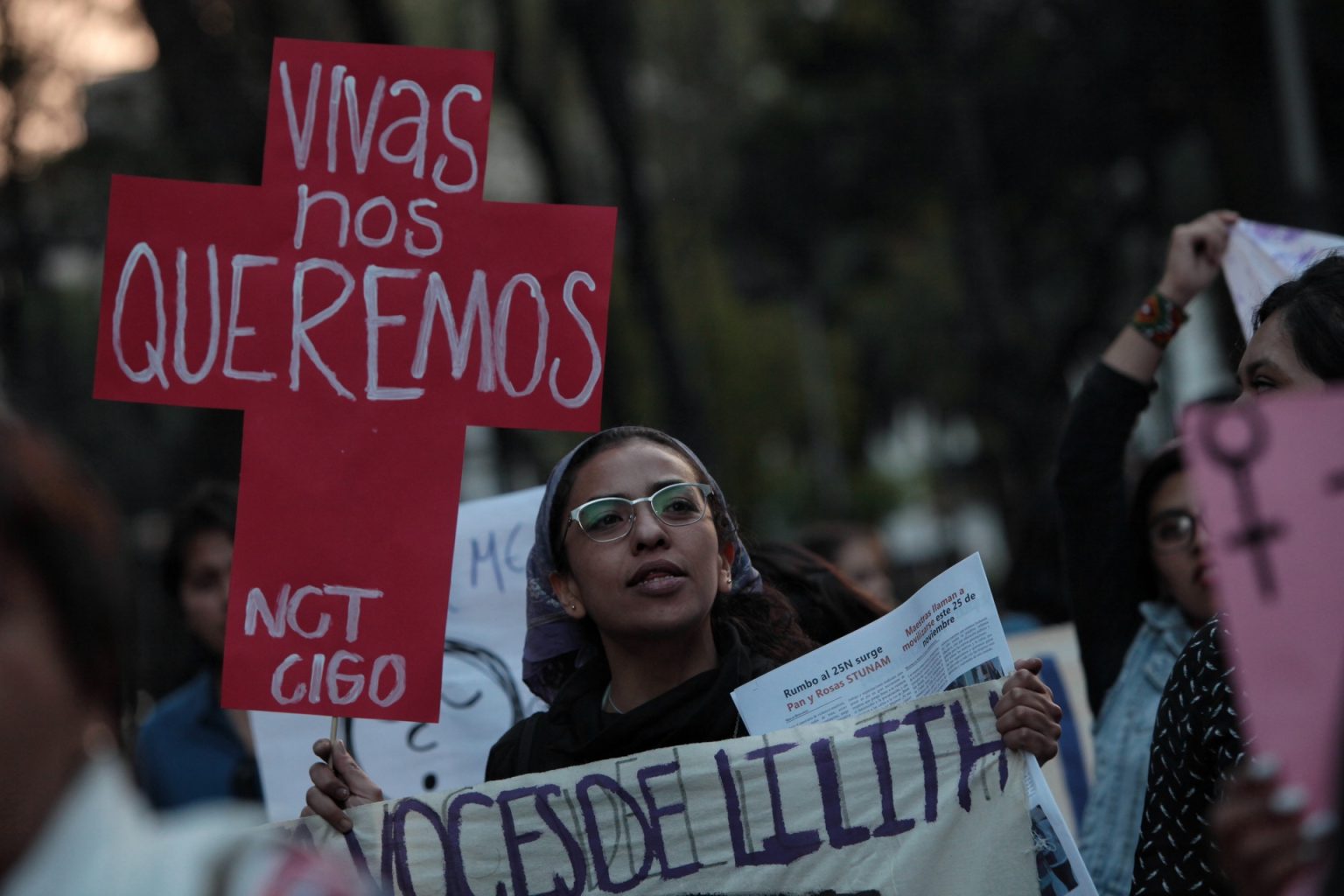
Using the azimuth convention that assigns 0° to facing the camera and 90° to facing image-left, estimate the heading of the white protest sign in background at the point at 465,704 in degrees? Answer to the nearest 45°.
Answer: approximately 0°

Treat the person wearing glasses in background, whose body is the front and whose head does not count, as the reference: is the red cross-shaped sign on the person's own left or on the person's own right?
on the person's own right

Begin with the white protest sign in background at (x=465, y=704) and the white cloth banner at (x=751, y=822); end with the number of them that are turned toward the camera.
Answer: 2

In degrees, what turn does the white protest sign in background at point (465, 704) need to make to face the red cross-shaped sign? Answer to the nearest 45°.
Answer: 0° — it already faces it
